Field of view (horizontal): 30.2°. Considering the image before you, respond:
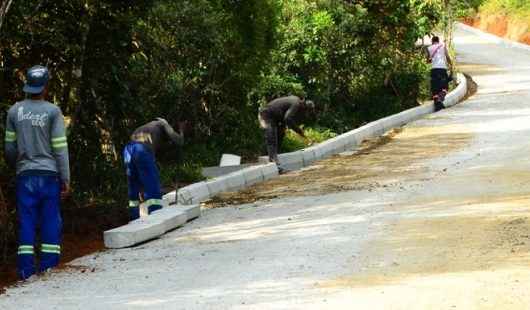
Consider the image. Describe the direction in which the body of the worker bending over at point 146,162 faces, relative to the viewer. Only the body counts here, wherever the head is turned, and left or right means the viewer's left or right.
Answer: facing away from the viewer and to the right of the viewer

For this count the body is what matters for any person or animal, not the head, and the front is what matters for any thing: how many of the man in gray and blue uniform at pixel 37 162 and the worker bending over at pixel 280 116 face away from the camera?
1

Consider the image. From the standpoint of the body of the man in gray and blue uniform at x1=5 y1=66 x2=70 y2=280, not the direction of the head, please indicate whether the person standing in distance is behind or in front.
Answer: in front

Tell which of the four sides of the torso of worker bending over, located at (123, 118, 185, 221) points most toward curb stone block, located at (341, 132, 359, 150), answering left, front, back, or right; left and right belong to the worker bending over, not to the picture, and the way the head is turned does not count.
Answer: front

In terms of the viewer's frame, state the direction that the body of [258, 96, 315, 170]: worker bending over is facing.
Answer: to the viewer's right

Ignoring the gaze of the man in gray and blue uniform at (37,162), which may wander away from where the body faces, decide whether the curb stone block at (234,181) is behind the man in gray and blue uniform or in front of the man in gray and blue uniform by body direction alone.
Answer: in front

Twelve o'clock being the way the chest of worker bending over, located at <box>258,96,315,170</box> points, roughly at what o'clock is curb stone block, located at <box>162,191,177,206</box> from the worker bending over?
The curb stone block is roughly at 4 o'clock from the worker bending over.

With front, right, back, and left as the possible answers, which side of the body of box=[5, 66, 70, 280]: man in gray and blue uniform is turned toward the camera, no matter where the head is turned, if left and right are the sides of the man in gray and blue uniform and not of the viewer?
back

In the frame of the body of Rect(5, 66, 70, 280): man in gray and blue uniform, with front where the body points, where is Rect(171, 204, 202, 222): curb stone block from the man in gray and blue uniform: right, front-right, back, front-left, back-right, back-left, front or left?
front-right

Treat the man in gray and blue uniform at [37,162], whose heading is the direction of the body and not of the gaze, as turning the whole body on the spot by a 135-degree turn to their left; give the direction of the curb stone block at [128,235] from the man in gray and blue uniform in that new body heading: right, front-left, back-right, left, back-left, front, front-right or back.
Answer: back

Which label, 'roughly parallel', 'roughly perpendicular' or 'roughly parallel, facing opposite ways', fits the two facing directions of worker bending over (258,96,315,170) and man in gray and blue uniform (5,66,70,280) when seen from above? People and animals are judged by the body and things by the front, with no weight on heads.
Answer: roughly perpendicular

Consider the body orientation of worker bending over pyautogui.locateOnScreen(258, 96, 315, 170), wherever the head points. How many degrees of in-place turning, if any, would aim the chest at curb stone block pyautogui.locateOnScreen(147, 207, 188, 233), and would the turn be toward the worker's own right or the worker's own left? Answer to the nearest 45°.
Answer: approximately 90° to the worker's own right

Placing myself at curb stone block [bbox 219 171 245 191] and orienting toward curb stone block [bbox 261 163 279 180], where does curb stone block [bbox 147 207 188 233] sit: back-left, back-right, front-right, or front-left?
back-right
